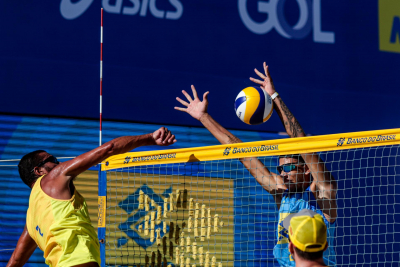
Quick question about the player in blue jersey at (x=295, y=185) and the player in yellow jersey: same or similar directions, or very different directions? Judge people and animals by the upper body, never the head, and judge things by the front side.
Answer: very different directions

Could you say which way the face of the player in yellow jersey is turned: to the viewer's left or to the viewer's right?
to the viewer's right

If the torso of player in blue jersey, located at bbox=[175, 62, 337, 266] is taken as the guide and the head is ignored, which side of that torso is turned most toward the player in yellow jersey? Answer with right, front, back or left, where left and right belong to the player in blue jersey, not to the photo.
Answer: front

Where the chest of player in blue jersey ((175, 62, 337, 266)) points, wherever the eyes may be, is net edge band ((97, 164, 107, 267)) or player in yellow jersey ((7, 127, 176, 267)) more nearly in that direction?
the player in yellow jersey

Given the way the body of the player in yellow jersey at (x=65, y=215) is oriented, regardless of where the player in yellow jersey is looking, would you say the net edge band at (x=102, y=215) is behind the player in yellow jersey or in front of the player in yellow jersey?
in front

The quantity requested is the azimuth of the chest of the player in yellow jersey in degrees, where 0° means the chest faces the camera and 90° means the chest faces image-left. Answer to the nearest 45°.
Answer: approximately 225°

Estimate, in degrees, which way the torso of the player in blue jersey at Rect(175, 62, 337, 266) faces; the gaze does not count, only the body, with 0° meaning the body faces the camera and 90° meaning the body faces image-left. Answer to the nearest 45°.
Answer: approximately 45°

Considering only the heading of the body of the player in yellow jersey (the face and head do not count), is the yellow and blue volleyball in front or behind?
in front
